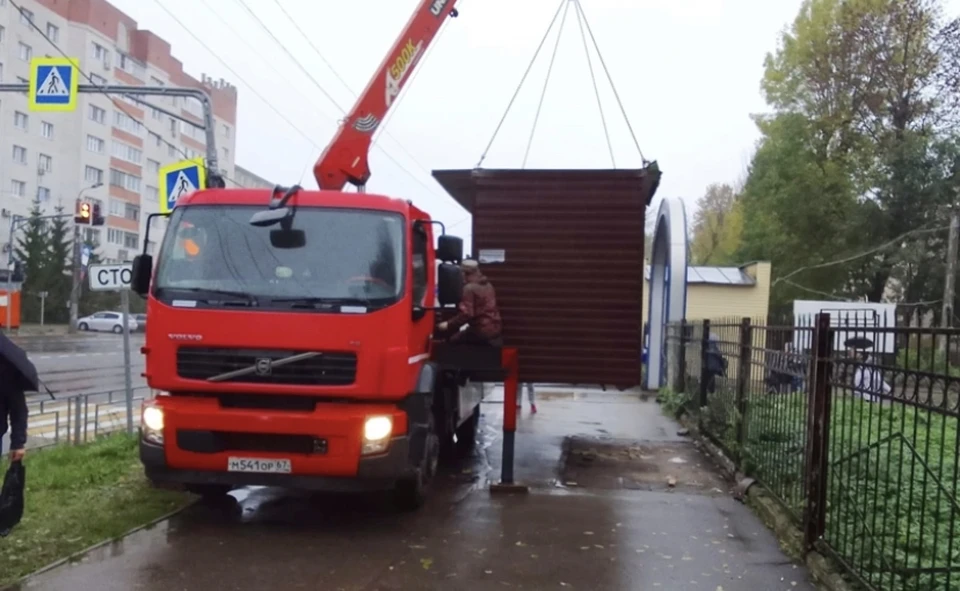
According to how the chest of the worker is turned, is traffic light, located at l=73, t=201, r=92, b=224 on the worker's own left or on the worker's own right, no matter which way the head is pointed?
on the worker's own right

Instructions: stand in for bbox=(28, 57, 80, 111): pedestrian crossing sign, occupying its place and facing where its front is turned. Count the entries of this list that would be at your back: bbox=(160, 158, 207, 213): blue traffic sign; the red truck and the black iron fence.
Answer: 0

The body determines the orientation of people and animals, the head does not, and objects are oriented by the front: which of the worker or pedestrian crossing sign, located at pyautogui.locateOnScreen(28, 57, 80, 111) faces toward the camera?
the pedestrian crossing sign

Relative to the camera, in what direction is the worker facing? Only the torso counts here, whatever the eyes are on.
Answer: to the viewer's left

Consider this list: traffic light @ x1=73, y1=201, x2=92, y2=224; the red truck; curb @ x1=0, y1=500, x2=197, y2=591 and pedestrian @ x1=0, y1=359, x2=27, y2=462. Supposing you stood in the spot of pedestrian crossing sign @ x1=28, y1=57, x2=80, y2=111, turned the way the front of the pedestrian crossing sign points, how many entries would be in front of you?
3

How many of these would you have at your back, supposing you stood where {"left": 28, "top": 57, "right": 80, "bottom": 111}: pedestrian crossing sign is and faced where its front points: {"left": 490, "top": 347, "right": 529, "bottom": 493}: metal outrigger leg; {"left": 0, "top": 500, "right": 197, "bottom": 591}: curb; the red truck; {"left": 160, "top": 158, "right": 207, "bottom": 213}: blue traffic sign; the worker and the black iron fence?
0

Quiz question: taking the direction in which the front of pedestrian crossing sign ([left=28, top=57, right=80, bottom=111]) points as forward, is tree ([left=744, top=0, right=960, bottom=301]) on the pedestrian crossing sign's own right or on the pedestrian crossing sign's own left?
on the pedestrian crossing sign's own left

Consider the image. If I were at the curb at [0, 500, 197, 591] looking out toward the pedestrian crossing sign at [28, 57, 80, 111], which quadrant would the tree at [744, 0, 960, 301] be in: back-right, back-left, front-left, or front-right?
front-right

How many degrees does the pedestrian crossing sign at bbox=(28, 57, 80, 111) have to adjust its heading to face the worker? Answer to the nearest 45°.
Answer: approximately 45° to its left

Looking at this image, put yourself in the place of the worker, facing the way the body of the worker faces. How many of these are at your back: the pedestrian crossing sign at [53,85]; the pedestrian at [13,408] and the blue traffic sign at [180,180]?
0

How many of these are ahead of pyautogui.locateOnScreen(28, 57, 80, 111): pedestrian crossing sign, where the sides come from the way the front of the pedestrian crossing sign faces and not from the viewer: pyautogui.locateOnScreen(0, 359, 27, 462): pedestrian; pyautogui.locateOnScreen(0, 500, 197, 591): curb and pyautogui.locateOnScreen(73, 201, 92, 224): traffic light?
2

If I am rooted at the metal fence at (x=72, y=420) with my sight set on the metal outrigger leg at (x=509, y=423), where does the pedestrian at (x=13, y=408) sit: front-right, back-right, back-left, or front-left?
front-right

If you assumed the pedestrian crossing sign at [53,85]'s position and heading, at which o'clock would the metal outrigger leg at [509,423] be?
The metal outrigger leg is roughly at 11 o'clock from the pedestrian crossing sign.

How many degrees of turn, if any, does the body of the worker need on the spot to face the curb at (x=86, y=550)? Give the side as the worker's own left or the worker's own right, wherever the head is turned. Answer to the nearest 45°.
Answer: approximately 45° to the worker's own left

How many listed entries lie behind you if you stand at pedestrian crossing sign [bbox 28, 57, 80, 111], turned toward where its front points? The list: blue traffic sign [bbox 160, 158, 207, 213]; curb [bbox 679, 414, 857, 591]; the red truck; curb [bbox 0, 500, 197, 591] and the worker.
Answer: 0

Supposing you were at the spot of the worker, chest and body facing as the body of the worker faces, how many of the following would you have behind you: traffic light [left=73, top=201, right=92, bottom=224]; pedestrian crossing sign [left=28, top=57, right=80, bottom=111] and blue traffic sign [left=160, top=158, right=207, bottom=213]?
0

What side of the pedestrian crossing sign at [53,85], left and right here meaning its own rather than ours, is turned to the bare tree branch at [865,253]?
left

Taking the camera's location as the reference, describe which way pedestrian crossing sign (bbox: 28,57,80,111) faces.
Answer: facing the viewer
